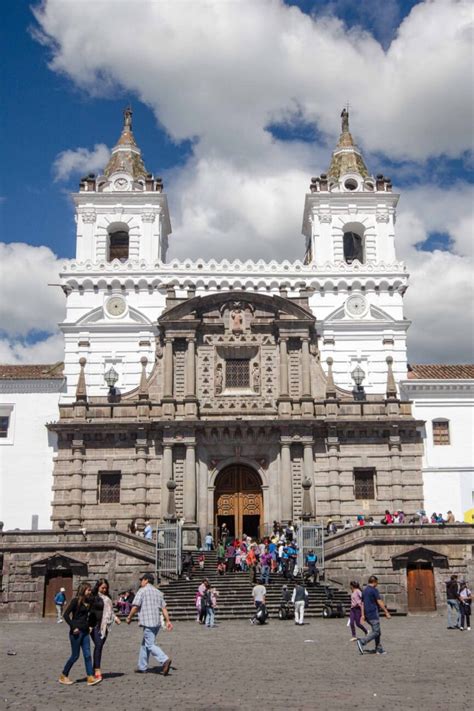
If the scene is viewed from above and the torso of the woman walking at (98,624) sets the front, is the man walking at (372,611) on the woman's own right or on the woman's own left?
on the woman's own left

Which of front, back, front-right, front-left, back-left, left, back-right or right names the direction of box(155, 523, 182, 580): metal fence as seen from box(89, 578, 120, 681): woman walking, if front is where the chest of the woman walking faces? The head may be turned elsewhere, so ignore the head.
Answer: back-left

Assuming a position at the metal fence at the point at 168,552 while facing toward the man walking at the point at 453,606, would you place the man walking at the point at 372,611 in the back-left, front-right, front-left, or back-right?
front-right

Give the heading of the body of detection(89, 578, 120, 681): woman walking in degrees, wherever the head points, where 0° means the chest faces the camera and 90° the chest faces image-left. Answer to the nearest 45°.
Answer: approximately 315°

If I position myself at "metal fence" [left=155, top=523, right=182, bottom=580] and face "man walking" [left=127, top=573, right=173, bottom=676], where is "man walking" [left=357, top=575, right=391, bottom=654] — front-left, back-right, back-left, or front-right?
front-left

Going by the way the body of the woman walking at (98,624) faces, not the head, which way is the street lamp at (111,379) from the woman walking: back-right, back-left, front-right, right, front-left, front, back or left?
back-left

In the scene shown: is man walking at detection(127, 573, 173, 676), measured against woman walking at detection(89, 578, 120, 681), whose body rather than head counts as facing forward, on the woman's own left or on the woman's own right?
on the woman's own left
